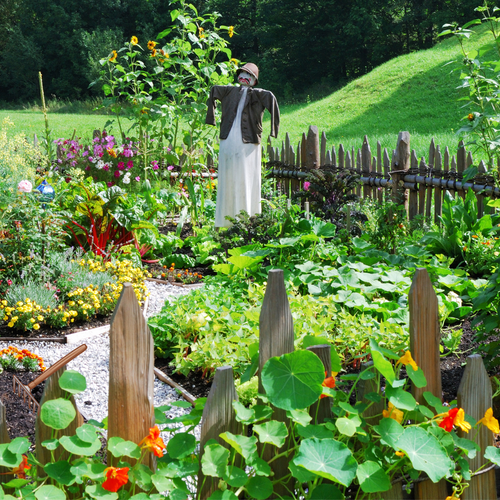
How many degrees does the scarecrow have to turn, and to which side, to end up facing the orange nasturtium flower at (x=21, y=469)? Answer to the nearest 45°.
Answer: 0° — it already faces it

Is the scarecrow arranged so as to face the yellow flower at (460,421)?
yes

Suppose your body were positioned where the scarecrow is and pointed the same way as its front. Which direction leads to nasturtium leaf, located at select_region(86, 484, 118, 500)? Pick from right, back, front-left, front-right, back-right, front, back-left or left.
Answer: front

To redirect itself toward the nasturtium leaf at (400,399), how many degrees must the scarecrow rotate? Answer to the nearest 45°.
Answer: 0° — it already faces it

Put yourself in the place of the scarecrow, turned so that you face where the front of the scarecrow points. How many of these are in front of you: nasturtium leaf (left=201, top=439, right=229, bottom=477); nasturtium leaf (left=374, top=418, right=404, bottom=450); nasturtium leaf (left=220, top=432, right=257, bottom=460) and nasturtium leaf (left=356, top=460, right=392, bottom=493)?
4

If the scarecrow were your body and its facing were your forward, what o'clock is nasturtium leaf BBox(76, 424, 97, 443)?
The nasturtium leaf is roughly at 12 o'clock from the scarecrow.

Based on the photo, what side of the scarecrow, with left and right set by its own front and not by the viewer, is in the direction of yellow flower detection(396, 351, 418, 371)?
front

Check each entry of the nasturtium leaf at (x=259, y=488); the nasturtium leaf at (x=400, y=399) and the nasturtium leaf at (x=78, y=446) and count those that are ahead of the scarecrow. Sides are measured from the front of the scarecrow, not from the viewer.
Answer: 3

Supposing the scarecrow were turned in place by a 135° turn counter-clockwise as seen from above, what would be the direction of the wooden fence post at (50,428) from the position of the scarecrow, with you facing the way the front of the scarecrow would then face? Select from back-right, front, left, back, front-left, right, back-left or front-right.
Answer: back-right

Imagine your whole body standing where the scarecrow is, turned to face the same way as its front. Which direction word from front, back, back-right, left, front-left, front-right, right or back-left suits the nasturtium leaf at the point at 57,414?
front

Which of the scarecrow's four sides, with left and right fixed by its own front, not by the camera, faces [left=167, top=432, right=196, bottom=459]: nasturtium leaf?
front

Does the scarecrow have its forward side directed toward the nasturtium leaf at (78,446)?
yes

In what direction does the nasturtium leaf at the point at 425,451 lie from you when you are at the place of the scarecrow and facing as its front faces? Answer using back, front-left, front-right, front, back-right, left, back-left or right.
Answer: front

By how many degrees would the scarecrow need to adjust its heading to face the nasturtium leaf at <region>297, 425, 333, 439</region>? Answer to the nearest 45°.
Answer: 0° — it already faces it

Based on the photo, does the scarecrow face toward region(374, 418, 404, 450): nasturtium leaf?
yes

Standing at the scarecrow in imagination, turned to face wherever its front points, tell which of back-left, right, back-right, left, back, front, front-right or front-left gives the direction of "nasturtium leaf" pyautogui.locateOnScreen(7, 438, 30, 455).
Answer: front

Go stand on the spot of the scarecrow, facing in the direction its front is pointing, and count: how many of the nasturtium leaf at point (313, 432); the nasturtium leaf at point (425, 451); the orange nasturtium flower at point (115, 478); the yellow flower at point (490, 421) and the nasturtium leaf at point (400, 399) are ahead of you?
5

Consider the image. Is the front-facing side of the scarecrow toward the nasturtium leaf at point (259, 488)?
yes

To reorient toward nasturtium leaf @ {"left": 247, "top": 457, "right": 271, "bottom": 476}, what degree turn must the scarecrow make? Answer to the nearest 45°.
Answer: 0° — it already faces it

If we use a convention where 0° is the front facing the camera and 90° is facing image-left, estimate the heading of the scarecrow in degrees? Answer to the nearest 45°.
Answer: approximately 0°

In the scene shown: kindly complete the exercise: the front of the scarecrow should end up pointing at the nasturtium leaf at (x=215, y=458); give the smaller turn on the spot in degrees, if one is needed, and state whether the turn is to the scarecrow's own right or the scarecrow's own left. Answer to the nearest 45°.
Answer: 0° — it already faces it
